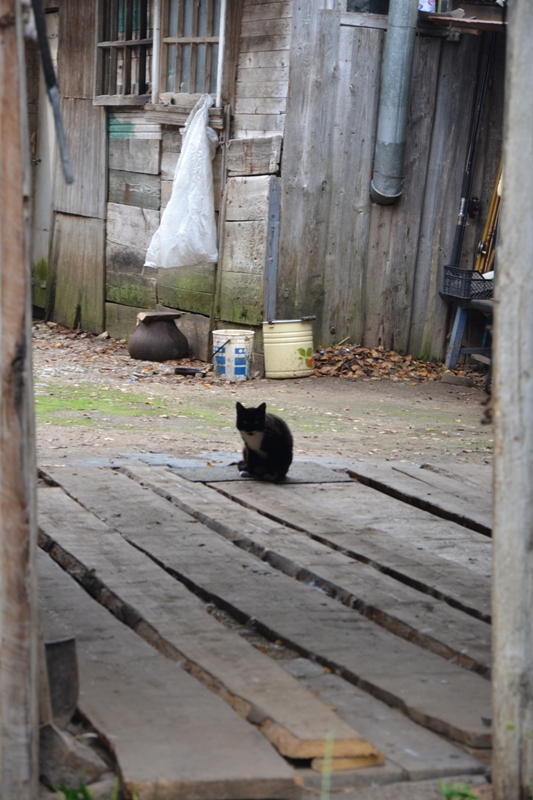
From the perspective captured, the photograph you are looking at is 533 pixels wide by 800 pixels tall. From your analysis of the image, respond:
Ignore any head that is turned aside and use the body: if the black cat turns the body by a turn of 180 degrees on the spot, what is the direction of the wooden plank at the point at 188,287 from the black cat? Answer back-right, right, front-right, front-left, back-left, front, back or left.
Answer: front-left

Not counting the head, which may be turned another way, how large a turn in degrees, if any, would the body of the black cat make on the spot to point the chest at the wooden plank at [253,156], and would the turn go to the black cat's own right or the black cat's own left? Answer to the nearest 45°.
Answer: approximately 135° to the black cat's own right

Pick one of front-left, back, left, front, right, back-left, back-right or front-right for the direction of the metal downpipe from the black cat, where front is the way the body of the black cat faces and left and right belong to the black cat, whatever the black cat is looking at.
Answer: back-right

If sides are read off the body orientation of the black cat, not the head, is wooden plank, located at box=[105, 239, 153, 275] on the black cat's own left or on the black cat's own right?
on the black cat's own right

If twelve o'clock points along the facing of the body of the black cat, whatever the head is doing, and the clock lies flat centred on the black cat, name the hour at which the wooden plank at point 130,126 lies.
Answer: The wooden plank is roughly at 4 o'clock from the black cat.

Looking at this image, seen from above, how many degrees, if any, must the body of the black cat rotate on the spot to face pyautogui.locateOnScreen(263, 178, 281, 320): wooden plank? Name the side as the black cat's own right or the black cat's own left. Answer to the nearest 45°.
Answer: approximately 135° to the black cat's own right

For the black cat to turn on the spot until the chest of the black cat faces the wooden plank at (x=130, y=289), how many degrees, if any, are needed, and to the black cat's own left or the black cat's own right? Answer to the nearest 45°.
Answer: approximately 135° to the black cat's own right

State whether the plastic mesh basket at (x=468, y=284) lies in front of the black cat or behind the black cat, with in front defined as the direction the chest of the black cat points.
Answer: behind

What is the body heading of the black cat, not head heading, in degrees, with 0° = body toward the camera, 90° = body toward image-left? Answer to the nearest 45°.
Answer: approximately 45°

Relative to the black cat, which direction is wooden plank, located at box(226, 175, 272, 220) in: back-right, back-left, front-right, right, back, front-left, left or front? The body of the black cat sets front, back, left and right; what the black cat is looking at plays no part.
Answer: back-right

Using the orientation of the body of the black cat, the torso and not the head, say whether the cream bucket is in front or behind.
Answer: behind

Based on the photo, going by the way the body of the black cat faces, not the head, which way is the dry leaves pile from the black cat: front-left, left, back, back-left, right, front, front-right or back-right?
back-right

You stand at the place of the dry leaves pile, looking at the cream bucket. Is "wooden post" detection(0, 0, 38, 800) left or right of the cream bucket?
left

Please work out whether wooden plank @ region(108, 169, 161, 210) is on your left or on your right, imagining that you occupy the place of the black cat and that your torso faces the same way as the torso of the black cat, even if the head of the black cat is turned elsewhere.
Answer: on your right
